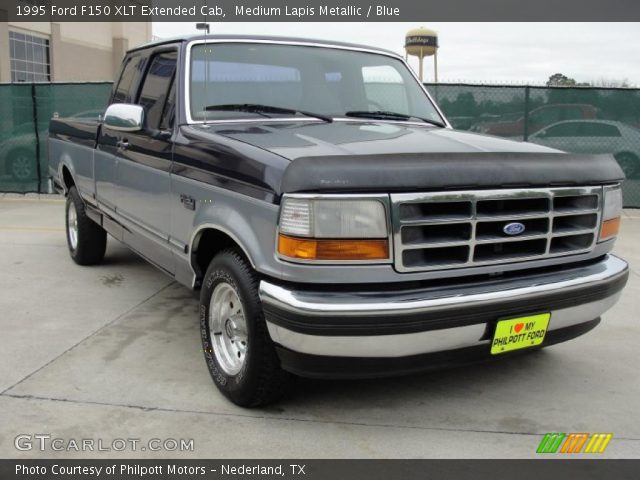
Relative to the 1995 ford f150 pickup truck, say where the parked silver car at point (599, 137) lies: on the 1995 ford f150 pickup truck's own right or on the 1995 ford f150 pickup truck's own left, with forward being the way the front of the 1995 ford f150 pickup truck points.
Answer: on the 1995 ford f150 pickup truck's own left

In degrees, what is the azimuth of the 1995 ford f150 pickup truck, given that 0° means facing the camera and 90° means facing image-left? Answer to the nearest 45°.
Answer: approximately 315°

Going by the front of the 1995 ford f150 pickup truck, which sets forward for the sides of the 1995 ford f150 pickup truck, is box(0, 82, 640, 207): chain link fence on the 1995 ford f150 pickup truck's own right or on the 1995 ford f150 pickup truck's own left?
on the 1995 ford f150 pickup truck's own left
